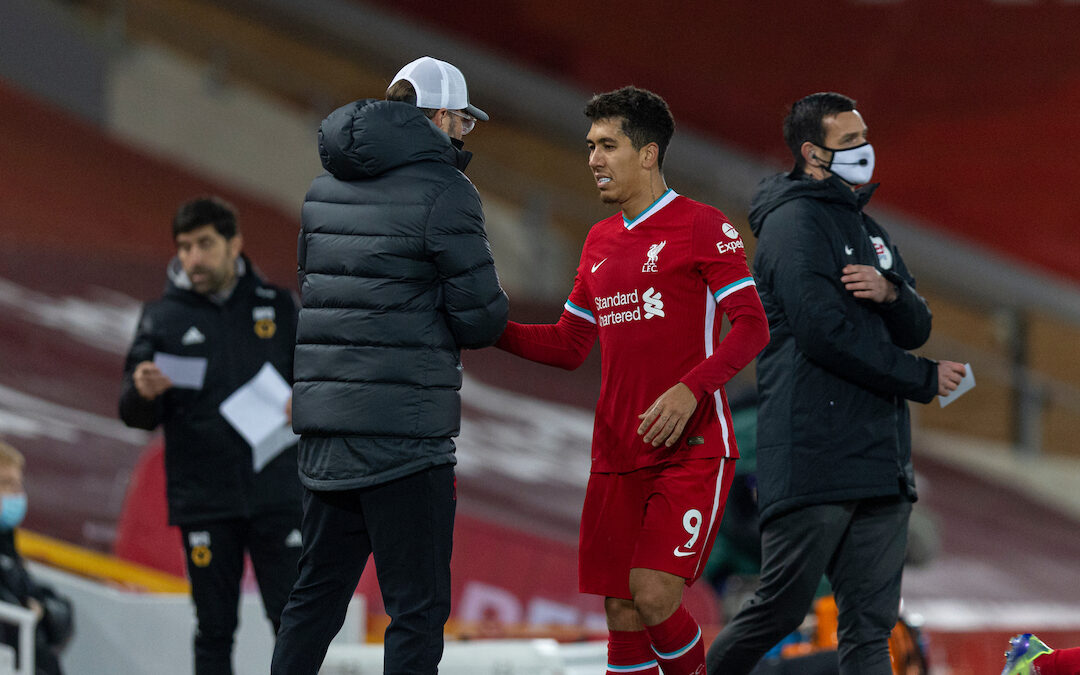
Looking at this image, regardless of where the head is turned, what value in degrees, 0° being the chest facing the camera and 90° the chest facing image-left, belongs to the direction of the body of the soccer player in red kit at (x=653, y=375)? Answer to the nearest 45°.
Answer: approximately 45°

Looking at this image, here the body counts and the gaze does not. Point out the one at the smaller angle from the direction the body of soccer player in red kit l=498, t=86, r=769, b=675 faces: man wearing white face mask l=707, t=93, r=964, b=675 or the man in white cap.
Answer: the man in white cap

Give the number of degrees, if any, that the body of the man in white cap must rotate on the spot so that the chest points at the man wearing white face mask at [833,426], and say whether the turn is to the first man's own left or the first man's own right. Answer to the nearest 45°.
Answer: approximately 45° to the first man's own right

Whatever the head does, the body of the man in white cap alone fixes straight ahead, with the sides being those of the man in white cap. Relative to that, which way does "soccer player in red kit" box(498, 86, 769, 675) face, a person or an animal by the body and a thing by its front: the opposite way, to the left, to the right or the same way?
the opposite way

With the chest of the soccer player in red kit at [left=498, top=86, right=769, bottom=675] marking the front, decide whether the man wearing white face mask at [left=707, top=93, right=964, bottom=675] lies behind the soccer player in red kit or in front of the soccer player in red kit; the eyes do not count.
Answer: behind

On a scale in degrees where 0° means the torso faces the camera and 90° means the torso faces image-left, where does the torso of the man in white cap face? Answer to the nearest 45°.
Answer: approximately 225°

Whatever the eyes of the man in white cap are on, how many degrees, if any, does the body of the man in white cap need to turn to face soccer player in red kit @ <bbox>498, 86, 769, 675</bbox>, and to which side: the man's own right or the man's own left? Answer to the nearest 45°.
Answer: approximately 45° to the man's own right
